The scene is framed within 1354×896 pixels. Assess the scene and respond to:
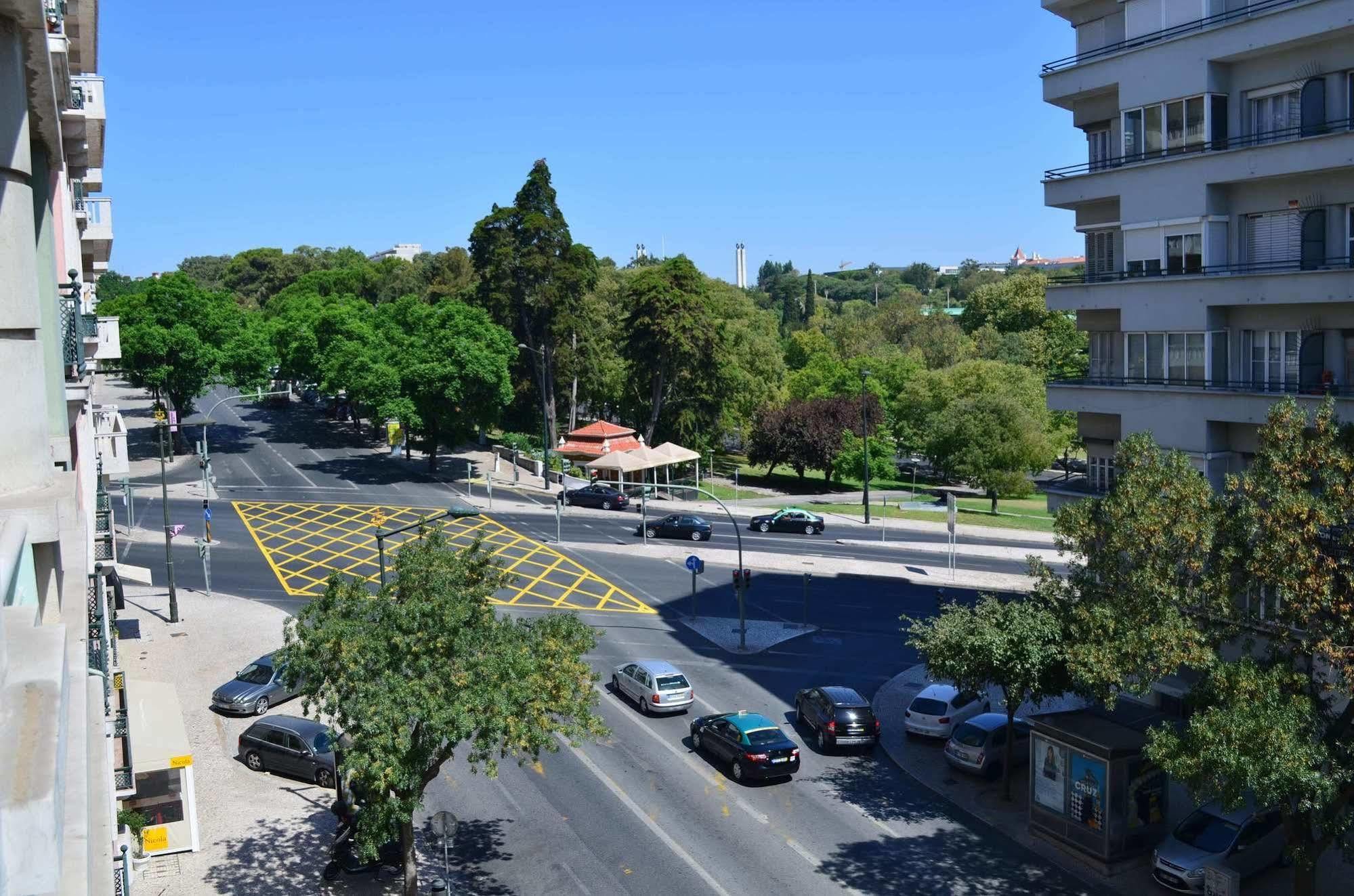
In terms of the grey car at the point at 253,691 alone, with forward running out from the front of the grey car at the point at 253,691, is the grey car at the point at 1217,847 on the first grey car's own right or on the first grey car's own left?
on the first grey car's own left

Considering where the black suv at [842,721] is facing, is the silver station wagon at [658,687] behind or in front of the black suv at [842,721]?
in front

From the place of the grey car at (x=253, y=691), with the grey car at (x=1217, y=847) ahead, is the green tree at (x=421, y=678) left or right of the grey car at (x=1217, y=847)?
right

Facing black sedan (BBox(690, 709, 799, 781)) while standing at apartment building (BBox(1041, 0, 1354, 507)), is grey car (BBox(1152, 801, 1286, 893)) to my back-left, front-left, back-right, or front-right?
front-left

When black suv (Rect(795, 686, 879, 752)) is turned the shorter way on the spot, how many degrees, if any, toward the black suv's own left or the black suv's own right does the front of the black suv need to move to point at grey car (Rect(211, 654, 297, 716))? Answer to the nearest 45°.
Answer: approximately 45° to the black suv's own left

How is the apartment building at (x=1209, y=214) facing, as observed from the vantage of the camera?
facing the viewer and to the left of the viewer

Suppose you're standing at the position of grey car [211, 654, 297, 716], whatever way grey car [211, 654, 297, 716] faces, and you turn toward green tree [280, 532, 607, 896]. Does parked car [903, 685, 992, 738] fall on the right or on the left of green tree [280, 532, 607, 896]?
left

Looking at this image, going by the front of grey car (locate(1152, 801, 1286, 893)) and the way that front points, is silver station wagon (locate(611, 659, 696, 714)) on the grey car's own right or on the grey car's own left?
on the grey car's own right

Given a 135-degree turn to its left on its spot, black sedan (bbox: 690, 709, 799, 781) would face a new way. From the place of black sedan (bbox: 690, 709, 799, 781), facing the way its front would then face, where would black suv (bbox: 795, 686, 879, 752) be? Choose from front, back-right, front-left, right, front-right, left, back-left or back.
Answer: back-left

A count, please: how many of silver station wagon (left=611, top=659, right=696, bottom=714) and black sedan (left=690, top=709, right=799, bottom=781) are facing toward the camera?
0

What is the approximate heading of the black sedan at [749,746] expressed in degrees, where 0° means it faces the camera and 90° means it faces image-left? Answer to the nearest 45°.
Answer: approximately 135°

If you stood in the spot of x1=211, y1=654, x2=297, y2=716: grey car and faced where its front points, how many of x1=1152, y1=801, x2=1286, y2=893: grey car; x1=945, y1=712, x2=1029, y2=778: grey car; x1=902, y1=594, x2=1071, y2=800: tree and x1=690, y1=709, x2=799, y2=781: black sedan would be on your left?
4

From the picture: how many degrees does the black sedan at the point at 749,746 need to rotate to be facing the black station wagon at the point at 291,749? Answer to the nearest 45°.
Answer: approximately 45° to its left

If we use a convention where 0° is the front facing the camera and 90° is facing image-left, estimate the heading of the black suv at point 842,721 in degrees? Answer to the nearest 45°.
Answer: approximately 135°
